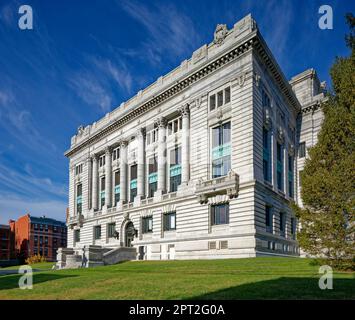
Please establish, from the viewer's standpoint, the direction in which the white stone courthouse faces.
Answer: facing the viewer and to the left of the viewer

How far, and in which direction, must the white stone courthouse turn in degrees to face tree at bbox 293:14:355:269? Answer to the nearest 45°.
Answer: approximately 45° to its left
